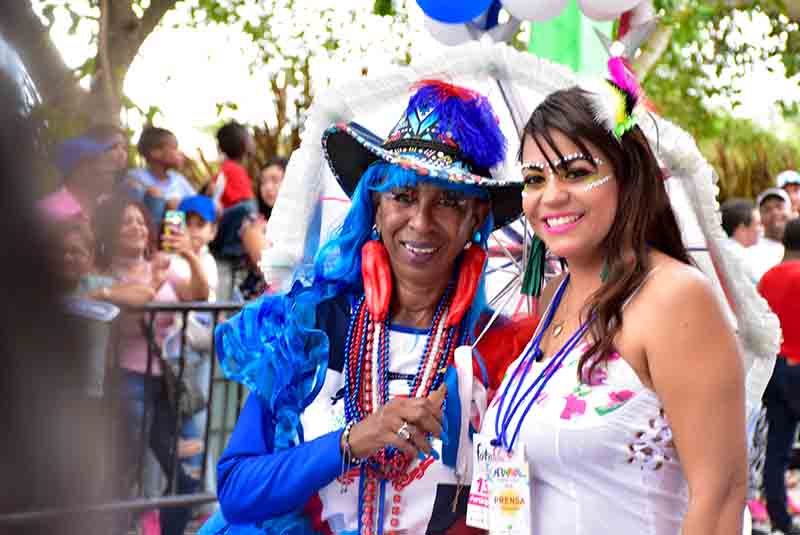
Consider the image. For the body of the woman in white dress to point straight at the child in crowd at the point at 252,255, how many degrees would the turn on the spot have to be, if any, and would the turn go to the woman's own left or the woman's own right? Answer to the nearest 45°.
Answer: approximately 90° to the woman's own right

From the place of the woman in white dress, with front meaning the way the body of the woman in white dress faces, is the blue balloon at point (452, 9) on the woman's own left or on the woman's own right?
on the woman's own right

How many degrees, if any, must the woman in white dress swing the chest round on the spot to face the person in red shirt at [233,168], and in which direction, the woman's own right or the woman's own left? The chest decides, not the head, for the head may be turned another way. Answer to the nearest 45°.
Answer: approximately 90° to the woman's own right

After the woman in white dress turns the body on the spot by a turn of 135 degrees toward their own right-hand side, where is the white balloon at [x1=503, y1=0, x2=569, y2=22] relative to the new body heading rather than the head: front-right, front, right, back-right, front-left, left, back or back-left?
front

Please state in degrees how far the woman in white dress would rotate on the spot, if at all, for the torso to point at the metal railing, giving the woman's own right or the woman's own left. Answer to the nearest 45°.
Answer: approximately 90° to the woman's own right

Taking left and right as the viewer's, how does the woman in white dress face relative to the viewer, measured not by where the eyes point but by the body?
facing the viewer and to the left of the viewer

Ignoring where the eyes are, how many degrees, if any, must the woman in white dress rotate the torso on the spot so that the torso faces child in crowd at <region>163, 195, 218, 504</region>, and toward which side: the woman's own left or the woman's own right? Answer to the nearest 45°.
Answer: approximately 90° to the woman's own right
